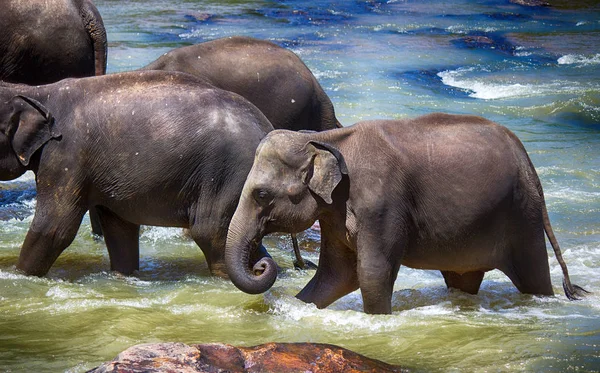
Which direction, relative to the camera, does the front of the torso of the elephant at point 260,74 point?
to the viewer's left

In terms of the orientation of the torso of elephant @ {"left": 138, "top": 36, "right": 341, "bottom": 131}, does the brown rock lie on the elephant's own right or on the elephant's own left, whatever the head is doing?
on the elephant's own left

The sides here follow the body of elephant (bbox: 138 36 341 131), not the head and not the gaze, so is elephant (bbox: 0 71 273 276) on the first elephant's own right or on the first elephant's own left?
on the first elephant's own left

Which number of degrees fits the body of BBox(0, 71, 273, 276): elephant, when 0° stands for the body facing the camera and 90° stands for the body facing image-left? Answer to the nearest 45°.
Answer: approximately 90°

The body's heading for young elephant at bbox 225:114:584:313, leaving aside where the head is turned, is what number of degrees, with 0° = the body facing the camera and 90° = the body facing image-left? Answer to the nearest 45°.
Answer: approximately 90°

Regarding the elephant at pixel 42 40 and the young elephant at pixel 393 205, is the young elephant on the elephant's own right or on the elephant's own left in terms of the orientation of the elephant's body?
on the elephant's own left

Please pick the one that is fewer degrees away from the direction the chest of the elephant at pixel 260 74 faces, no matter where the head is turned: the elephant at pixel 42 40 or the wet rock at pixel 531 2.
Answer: the elephant

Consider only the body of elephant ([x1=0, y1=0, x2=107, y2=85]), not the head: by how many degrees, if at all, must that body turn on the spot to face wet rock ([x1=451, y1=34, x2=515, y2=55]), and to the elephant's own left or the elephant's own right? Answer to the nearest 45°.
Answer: approximately 135° to the elephant's own right

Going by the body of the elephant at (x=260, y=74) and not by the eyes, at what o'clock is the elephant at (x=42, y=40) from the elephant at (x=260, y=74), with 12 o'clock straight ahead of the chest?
the elephant at (x=42, y=40) is roughly at 12 o'clock from the elephant at (x=260, y=74).

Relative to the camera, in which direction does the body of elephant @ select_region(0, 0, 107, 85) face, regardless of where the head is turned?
to the viewer's left

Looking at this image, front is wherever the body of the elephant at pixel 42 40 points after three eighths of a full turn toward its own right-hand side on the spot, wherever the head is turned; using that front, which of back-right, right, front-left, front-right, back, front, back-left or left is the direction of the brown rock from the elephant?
back-right
